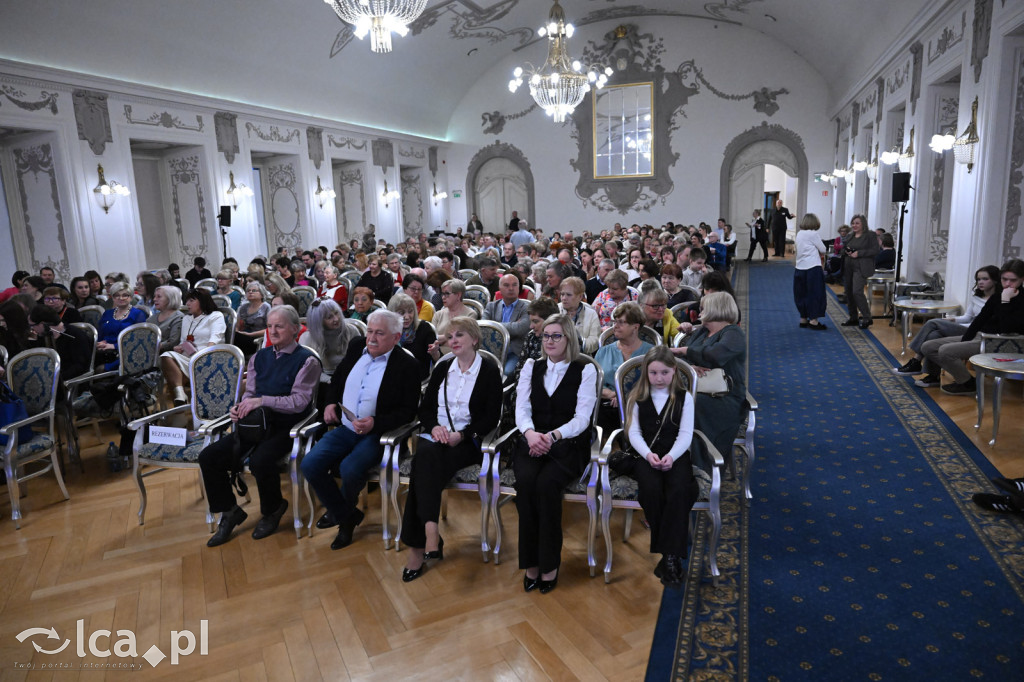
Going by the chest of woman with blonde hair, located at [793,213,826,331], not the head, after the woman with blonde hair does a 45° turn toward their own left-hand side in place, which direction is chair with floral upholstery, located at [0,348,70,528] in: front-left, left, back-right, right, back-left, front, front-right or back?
back-left

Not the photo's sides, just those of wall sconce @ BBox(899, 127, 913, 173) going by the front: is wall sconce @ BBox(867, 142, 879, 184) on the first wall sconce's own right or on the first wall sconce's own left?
on the first wall sconce's own right

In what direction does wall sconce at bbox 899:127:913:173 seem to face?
to the viewer's left

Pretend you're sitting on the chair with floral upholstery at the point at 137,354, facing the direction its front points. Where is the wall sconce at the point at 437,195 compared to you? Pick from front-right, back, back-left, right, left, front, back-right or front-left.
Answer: back

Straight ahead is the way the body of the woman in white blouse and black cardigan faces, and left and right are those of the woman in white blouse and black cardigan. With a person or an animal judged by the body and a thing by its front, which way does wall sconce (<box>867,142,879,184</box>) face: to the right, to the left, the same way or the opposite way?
to the right

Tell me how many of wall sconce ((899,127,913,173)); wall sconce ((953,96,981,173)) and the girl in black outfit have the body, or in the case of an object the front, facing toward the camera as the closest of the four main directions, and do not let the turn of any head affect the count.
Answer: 1

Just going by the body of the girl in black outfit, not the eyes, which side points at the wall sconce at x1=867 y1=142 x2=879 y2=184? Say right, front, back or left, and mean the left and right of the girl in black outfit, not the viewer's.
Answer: back

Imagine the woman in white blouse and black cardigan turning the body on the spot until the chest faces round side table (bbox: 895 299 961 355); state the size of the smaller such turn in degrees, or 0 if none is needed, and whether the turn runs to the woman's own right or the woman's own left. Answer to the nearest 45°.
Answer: approximately 180°

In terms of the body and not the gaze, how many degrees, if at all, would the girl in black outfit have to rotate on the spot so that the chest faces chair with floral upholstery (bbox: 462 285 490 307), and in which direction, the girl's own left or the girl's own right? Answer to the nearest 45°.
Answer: approximately 135° to the girl's own right

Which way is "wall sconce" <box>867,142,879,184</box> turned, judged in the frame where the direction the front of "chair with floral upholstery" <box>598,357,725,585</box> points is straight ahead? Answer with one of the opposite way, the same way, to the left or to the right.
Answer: to the right

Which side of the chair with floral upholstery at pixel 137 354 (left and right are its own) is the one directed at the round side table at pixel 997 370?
left

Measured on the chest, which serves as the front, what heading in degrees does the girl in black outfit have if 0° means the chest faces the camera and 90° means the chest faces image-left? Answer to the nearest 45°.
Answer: approximately 0°

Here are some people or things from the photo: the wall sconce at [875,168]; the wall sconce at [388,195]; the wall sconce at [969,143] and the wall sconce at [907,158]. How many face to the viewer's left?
3

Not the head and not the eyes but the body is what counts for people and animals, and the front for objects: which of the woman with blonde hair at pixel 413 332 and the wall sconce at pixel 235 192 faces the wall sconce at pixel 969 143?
the wall sconce at pixel 235 192

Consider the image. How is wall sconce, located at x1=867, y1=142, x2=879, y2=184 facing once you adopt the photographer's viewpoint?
facing to the left of the viewer
